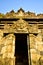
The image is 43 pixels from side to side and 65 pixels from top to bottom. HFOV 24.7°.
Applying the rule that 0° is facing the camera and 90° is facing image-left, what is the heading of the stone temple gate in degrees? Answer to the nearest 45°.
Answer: approximately 0°
